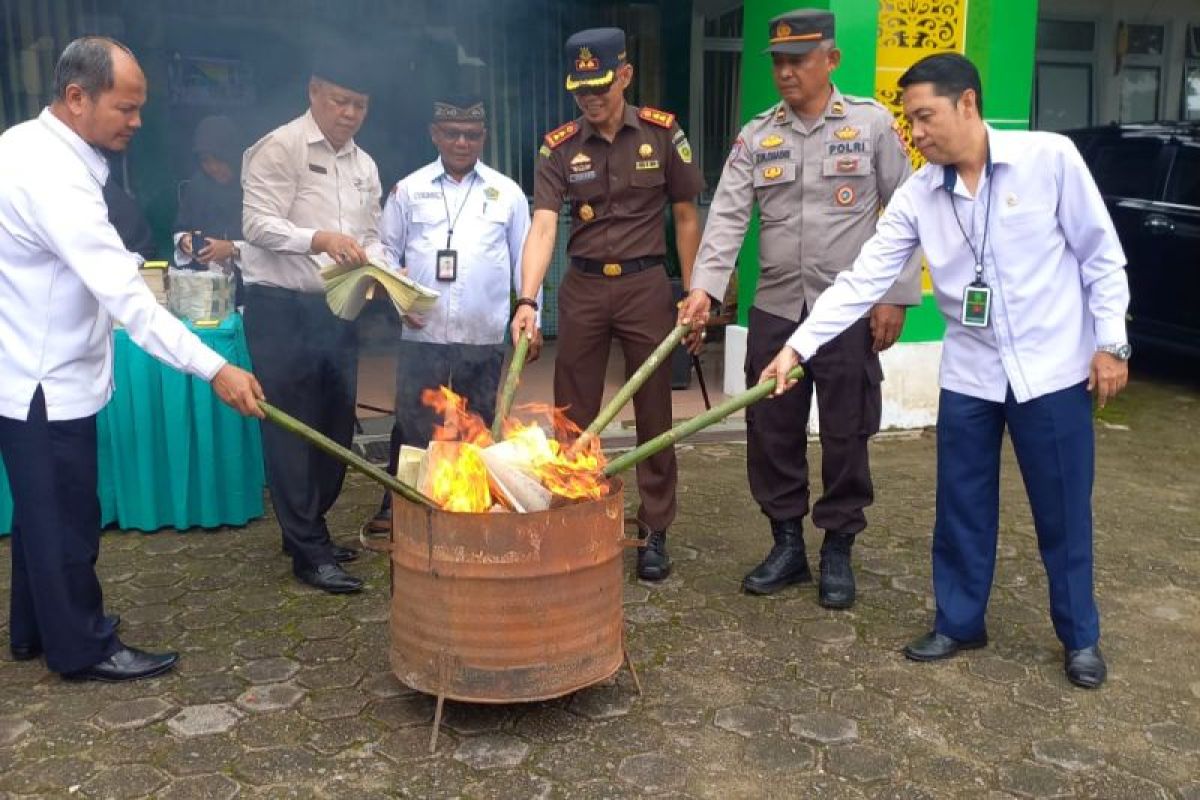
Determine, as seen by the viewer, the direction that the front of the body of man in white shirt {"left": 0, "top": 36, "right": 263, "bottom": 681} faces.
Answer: to the viewer's right

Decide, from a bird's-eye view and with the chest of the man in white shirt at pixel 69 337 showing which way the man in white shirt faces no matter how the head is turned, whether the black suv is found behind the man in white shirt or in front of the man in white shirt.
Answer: in front

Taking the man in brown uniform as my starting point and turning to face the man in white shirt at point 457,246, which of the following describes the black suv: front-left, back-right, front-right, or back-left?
back-right

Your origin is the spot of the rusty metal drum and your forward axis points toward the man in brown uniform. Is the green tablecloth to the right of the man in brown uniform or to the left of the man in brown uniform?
left

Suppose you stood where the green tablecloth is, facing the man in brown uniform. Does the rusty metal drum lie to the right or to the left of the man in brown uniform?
right

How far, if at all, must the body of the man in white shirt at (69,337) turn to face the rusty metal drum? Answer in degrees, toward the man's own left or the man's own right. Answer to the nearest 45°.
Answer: approximately 45° to the man's own right

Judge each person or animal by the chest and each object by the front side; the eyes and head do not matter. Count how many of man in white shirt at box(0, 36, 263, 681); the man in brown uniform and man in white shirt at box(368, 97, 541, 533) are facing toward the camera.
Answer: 2

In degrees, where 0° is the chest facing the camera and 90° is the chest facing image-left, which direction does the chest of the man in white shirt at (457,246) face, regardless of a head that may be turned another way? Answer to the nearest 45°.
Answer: approximately 0°

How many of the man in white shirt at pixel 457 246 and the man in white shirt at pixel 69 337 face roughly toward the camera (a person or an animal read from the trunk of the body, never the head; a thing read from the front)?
1

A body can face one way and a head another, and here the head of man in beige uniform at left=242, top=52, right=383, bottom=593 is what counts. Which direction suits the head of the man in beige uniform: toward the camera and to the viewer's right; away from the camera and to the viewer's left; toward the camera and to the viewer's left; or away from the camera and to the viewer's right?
toward the camera and to the viewer's right

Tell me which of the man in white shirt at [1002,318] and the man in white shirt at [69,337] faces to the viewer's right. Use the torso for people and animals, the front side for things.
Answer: the man in white shirt at [69,337]

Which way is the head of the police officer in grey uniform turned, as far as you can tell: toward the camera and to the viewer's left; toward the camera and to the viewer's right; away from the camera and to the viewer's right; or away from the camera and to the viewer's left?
toward the camera and to the viewer's left

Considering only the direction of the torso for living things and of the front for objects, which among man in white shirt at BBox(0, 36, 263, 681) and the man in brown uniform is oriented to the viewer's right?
the man in white shirt

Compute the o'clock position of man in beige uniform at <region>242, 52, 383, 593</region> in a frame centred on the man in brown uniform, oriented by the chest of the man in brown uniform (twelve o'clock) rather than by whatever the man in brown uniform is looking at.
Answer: The man in beige uniform is roughly at 3 o'clock from the man in brown uniform.

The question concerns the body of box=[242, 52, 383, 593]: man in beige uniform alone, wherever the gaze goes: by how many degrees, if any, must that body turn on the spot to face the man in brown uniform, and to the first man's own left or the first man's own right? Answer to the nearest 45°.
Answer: approximately 45° to the first man's own left
